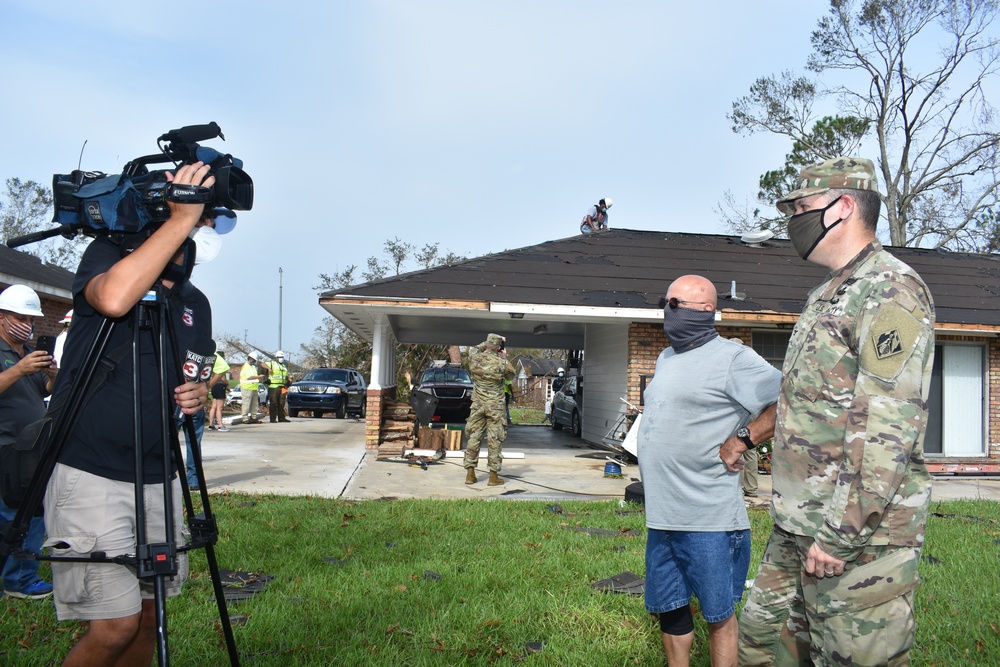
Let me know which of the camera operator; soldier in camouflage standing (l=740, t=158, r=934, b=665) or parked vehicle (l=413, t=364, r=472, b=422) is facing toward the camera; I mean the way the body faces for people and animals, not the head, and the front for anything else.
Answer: the parked vehicle

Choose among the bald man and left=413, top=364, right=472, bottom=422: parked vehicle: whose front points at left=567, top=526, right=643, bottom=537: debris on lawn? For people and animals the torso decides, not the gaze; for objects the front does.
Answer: the parked vehicle

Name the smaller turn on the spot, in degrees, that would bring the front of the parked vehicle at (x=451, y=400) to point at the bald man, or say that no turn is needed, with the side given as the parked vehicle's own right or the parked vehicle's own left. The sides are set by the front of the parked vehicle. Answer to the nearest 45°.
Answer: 0° — it already faces them

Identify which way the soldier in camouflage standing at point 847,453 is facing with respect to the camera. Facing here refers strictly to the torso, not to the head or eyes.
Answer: to the viewer's left

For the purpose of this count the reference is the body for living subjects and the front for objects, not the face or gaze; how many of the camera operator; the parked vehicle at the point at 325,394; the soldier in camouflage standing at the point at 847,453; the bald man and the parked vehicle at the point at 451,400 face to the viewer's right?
1

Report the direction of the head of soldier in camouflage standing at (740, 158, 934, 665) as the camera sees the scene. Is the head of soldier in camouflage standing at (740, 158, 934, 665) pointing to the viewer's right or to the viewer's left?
to the viewer's left

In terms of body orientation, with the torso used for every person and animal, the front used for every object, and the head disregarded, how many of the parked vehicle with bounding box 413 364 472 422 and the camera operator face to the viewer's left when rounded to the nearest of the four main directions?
0

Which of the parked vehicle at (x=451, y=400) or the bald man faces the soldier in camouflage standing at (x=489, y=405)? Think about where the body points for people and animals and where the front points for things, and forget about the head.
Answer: the parked vehicle

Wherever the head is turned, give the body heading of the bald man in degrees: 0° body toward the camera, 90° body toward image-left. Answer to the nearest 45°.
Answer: approximately 45°

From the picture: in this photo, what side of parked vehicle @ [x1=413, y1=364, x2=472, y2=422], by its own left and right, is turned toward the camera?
front

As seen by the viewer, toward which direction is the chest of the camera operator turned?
to the viewer's right

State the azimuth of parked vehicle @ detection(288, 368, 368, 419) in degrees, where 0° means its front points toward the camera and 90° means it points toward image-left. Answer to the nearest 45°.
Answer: approximately 45°

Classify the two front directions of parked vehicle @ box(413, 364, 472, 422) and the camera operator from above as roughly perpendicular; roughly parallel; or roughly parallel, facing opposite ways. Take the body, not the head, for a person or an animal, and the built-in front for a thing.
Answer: roughly perpendicular

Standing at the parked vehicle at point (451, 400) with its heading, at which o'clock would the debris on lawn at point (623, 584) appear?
The debris on lawn is roughly at 12 o'clock from the parked vehicle.

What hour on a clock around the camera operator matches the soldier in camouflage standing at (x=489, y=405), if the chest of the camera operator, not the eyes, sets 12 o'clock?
The soldier in camouflage standing is roughly at 10 o'clock from the camera operator.

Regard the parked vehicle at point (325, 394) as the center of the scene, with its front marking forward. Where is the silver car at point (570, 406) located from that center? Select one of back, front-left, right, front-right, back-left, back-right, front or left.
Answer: left
